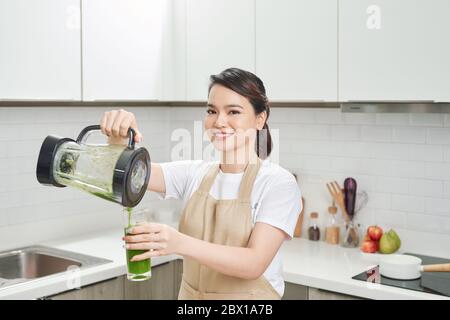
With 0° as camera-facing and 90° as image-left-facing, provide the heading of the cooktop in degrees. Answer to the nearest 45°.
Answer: approximately 45°

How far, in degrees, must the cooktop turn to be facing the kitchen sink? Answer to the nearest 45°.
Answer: approximately 45° to its right

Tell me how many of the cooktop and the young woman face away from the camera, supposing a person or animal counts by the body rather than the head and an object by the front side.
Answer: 0

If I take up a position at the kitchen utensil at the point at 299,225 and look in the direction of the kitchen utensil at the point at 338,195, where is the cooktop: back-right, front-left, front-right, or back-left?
front-right

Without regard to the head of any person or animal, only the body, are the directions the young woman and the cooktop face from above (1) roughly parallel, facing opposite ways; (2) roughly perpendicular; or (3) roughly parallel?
roughly parallel

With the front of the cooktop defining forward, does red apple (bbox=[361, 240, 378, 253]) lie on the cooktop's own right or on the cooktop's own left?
on the cooktop's own right

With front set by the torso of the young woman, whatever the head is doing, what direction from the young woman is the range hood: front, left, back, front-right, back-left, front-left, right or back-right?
back

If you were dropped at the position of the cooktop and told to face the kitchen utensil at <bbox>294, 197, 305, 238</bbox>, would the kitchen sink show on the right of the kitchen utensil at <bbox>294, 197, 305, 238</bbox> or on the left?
left

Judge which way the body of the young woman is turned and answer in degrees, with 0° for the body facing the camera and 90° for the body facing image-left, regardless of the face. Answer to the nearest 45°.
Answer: approximately 45°

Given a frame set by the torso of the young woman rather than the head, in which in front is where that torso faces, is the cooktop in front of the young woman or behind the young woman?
behind
